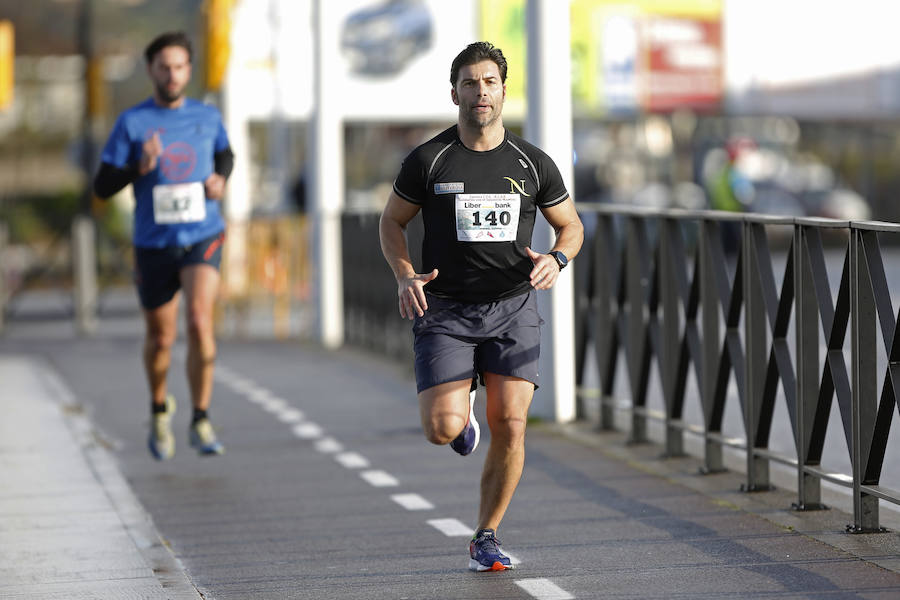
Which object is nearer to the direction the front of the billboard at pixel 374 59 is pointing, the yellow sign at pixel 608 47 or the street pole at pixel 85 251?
the street pole

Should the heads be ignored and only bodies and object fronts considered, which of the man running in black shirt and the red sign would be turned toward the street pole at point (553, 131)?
the red sign

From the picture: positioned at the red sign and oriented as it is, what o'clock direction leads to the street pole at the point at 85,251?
The street pole is roughly at 1 o'clock from the red sign.

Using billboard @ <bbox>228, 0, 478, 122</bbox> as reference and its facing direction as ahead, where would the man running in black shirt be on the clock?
The man running in black shirt is roughly at 12 o'clock from the billboard.

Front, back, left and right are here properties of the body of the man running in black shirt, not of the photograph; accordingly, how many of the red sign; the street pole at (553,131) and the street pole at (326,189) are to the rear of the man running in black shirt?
3

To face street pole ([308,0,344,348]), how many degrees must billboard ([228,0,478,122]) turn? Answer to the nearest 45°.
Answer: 0° — it already faces it

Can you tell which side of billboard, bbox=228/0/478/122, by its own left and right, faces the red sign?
left

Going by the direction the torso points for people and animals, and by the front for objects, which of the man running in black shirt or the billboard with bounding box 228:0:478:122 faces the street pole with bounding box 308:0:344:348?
the billboard

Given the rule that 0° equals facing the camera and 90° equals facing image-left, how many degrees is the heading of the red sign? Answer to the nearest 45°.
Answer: approximately 0°

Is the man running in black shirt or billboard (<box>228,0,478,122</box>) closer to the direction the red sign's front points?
the man running in black shirt
